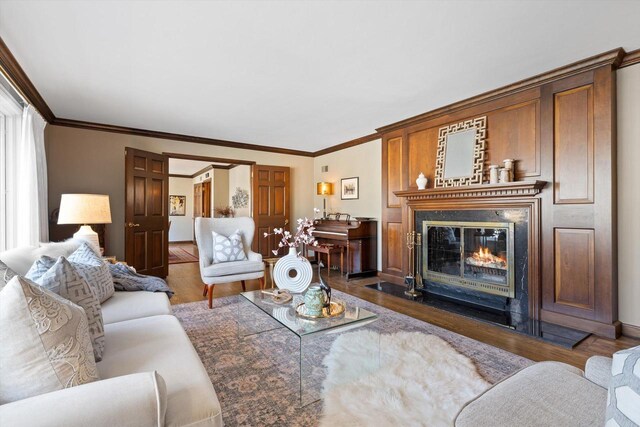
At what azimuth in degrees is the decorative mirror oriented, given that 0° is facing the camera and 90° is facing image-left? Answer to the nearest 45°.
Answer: approximately 45°

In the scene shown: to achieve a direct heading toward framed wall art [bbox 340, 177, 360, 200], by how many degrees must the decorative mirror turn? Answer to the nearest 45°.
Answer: approximately 90° to its right

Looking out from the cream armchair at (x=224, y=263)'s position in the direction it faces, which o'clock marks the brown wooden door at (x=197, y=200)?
The brown wooden door is roughly at 7 o'clock from the cream armchair.

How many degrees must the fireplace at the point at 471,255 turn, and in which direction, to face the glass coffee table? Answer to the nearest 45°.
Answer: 0° — it already faces it

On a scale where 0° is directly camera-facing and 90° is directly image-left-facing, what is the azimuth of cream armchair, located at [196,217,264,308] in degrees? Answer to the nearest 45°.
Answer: approximately 315°

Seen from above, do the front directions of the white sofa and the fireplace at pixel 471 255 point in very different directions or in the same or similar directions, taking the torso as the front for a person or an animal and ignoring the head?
very different directions

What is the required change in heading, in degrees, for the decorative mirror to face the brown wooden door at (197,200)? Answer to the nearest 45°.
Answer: approximately 45° to its right

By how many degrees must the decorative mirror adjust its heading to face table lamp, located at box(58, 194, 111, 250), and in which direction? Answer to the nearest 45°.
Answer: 0° — it already faces it

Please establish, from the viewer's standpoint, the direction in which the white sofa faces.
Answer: facing to the right of the viewer

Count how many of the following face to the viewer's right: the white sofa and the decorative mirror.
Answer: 1
